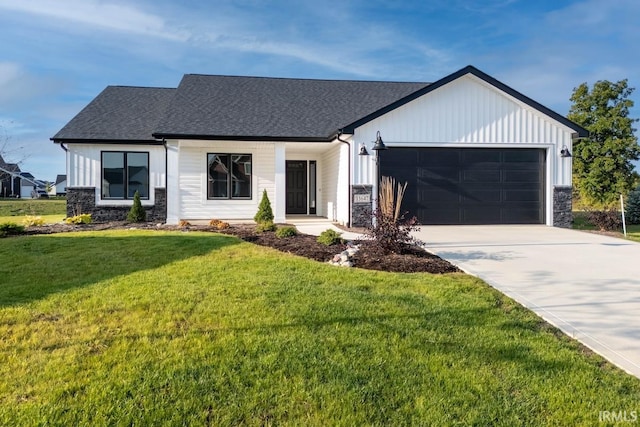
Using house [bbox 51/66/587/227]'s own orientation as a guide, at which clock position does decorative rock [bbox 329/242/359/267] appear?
The decorative rock is roughly at 12 o'clock from the house.

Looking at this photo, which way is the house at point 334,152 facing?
toward the camera

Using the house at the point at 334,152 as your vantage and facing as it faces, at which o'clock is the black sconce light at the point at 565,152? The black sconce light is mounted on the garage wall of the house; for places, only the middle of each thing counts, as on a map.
The black sconce light is roughly at 9 o'clock from the house.

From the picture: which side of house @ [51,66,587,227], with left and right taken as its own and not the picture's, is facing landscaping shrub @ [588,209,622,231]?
left

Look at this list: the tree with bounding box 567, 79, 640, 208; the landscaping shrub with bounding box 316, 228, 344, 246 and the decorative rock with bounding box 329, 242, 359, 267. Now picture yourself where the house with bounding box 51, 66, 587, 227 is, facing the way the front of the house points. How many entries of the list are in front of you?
2

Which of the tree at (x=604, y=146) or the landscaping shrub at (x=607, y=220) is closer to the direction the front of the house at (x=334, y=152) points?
the landscaping shrub

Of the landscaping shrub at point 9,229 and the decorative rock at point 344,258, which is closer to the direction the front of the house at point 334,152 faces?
the decorative rock

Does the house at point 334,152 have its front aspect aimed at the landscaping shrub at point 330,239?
yes

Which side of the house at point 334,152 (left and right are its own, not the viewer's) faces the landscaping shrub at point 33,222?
right
